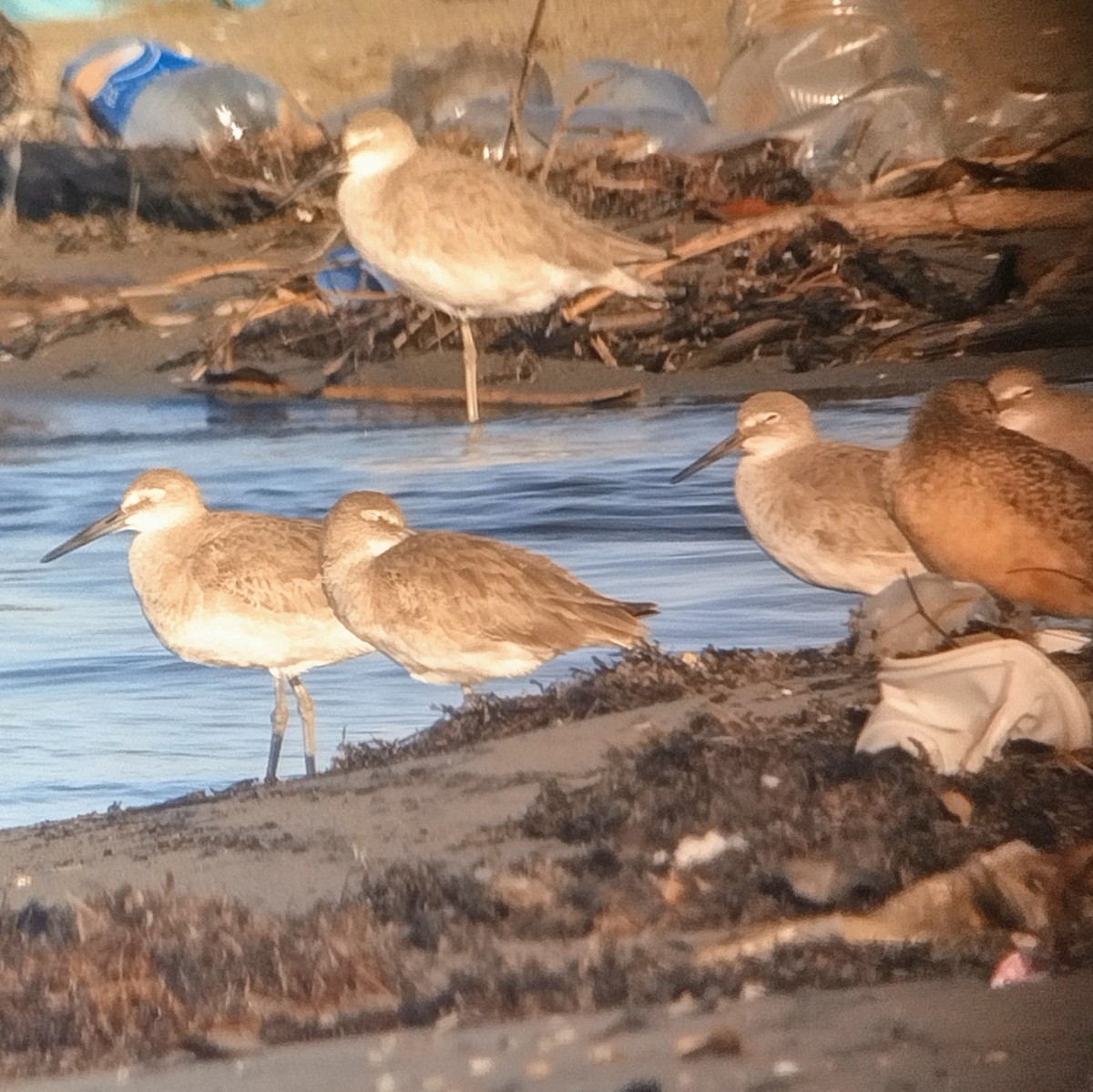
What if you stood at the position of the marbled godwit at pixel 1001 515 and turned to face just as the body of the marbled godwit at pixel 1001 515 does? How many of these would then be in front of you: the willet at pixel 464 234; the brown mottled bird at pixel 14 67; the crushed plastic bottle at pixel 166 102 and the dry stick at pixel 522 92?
4

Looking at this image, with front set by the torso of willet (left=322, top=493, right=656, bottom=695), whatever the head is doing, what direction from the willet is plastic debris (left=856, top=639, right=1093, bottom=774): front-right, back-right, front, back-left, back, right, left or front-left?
back

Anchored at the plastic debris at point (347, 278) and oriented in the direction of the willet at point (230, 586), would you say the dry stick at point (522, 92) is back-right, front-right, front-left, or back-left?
back-left

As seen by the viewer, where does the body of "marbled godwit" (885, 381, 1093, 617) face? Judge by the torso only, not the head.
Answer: to the viewer's left

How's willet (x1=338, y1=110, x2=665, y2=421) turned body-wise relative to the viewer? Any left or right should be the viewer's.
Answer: facing to the left of the viewer

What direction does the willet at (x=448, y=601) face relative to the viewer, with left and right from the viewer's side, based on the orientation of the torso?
facing to the left of the viewer

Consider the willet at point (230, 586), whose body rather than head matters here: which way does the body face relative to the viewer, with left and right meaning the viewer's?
facing to the left of the viewer
